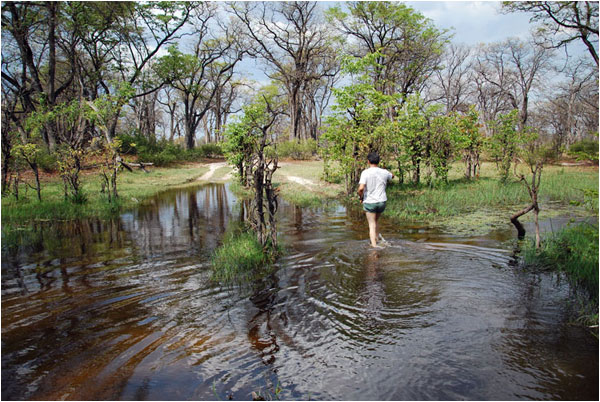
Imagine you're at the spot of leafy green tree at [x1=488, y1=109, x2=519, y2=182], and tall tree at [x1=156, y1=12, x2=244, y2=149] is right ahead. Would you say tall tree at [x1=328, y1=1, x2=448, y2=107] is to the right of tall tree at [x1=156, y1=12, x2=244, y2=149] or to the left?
right

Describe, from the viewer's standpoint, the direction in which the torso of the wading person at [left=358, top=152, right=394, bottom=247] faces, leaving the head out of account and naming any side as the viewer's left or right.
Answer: facing away from the viewer

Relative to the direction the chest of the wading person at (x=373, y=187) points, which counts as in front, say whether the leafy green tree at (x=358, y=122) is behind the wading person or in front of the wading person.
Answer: in front

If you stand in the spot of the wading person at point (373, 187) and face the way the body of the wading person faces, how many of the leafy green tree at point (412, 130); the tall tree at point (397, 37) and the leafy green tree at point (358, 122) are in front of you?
3

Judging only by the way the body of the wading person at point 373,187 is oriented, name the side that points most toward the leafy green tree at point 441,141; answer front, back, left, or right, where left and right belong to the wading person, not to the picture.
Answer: front

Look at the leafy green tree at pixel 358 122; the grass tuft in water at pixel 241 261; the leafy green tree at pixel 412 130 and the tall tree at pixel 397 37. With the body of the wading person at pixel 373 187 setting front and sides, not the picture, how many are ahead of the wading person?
3

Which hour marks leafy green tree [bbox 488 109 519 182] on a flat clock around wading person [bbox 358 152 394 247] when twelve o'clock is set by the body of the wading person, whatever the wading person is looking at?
The leafy green tree is roughly at 1 o'clock from the wading person.

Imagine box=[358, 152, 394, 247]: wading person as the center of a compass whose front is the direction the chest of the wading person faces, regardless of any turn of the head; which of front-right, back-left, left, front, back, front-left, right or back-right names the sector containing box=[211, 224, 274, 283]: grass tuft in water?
back-left

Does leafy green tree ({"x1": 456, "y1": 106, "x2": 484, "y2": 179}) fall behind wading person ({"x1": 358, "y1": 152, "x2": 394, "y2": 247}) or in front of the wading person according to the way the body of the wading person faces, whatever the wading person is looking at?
in front

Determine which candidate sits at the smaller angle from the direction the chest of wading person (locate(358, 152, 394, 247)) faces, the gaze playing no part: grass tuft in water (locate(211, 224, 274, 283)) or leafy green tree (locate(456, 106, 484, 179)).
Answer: the leafy green tree

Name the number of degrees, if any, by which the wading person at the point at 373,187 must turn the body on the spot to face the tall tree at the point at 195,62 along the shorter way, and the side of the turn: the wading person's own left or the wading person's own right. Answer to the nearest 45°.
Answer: approximately 45° to the wading person's own left

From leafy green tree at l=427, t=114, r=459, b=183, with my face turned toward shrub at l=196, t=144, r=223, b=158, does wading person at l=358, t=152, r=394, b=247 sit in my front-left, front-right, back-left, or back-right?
back-left

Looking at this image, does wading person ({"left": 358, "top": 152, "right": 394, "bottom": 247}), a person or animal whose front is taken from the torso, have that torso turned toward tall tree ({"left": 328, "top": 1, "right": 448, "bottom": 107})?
yes

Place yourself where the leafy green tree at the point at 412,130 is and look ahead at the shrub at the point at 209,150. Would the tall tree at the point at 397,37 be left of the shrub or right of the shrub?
right
